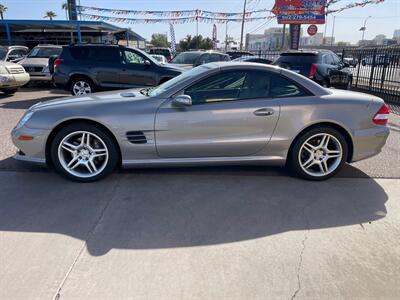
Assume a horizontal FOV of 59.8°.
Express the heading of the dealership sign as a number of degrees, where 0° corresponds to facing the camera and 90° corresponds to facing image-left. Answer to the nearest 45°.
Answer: approximately 0°

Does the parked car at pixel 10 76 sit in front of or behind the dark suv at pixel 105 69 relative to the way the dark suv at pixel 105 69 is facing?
behind

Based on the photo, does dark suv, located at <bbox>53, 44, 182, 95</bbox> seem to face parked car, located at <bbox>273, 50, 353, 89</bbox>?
yes

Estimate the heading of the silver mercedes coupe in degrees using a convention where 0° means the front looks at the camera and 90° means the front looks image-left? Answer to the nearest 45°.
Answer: approximately 90°

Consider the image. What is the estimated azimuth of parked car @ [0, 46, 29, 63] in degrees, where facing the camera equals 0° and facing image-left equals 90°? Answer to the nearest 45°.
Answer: approximately 315°

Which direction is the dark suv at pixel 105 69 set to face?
to the viewer's right

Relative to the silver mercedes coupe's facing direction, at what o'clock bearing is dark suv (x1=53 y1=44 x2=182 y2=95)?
The dark suv is roughly at 2 o'clock from the silver mercedes coupe.

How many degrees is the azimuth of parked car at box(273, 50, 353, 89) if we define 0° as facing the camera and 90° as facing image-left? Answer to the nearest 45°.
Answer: approximately 225°

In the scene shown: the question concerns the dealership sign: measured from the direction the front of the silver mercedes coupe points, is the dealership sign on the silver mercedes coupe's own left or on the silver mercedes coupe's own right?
on the silver mercedes coupe's own right
